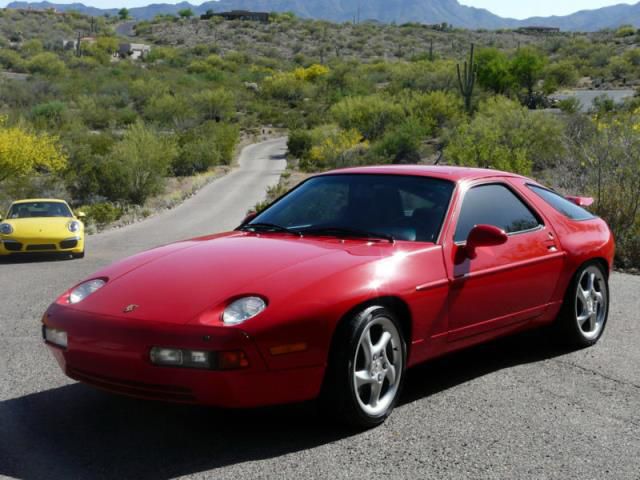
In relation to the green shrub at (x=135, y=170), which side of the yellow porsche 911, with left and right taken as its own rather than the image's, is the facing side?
back

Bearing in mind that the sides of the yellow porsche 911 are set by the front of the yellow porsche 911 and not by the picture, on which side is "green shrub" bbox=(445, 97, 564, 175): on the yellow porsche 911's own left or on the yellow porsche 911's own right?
on the yellow porsche 911's own left

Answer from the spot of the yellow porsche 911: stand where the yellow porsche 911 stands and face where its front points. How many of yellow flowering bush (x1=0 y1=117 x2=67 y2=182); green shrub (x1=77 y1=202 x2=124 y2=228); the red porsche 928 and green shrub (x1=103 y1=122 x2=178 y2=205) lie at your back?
3

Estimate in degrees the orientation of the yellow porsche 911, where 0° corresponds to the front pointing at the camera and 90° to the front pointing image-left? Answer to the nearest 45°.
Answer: approximately 0°

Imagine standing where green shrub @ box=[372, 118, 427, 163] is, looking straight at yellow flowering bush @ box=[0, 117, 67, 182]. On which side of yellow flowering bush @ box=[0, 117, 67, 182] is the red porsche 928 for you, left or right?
left

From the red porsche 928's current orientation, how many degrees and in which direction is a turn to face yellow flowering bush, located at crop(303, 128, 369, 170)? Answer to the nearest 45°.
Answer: approximately 135° to its right

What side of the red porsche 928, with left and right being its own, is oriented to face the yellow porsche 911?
right

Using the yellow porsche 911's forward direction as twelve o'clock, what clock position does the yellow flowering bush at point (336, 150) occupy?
The yellow flowering bush is roughly at 7 o'clock from the yellow porsche 911.

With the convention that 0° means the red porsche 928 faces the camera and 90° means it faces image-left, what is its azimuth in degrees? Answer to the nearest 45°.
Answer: approximately 45°

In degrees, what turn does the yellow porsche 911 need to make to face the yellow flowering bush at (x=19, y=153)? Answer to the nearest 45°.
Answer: approximately 180°

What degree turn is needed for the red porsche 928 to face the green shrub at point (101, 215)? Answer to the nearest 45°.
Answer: approximately 135° to its right

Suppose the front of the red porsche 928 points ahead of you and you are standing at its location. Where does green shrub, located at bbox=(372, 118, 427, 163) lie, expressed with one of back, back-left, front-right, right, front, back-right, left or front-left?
back-right
